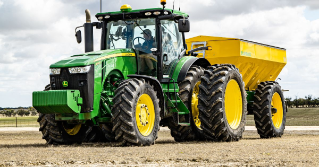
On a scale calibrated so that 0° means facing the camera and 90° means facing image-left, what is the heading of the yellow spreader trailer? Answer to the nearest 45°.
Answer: approximately 45°

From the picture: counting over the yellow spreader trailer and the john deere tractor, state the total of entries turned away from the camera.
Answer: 0

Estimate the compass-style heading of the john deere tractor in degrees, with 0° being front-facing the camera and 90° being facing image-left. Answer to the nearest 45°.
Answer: approximately 45°

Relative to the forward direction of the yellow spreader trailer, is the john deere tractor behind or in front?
in front

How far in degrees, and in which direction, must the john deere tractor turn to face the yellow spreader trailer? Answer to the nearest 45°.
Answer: approximately 180°
